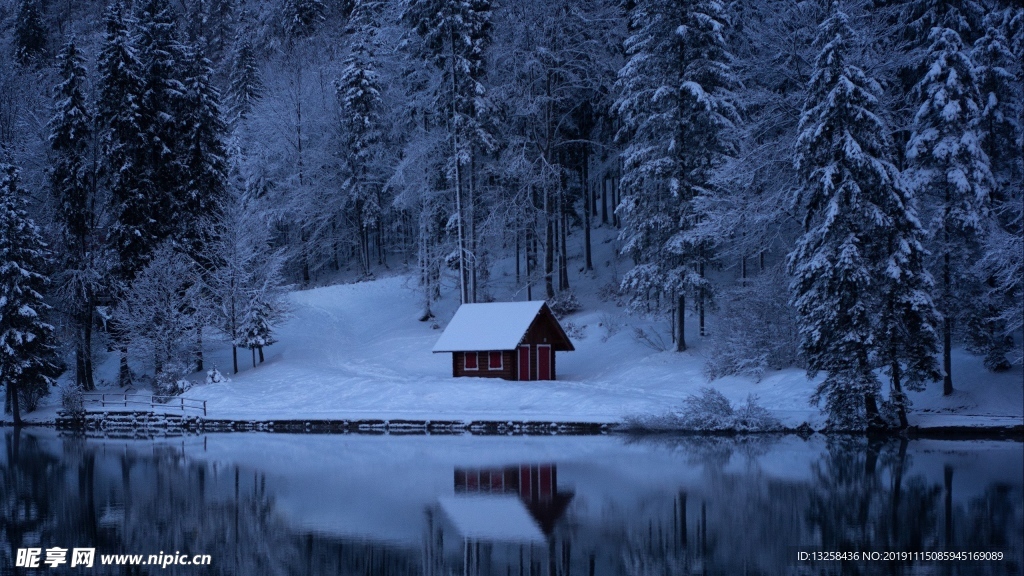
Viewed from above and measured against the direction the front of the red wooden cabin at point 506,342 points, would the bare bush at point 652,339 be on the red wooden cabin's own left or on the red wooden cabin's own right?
on the red wooden cabin's own left

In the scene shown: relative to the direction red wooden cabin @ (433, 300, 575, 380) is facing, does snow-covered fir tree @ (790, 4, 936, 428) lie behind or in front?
in front

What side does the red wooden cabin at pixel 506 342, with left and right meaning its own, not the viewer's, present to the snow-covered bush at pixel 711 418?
front

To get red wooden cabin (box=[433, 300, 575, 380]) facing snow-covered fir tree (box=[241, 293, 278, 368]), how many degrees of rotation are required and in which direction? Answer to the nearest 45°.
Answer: approximately 135° to its right

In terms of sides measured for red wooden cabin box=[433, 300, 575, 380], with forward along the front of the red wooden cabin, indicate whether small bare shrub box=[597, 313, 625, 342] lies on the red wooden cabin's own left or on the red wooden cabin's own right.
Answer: on the red wooden cabin's own left

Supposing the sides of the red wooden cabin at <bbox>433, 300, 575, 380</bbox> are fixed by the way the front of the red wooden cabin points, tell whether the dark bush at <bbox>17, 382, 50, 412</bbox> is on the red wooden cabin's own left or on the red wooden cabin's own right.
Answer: on the red wooden cabin's own right

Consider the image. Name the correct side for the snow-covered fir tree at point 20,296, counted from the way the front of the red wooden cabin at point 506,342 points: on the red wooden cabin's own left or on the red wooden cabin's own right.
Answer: on the red wooden cabin's own right

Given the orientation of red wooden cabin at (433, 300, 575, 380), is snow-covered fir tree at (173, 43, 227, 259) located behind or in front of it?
behind

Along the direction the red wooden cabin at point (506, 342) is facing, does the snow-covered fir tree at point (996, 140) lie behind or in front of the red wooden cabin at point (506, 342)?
in front

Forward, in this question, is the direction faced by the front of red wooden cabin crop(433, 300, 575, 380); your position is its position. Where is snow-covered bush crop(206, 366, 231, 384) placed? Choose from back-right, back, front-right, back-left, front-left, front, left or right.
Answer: back-right

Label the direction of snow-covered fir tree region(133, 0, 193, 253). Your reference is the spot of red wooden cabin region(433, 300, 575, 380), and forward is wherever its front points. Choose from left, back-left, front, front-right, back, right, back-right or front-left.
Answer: back-right

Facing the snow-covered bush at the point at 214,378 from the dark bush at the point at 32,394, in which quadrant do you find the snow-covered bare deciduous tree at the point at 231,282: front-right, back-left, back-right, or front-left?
front-left

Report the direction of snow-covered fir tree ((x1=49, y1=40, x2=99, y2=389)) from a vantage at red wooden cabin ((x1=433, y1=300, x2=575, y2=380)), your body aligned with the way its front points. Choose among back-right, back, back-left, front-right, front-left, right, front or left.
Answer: back-right
